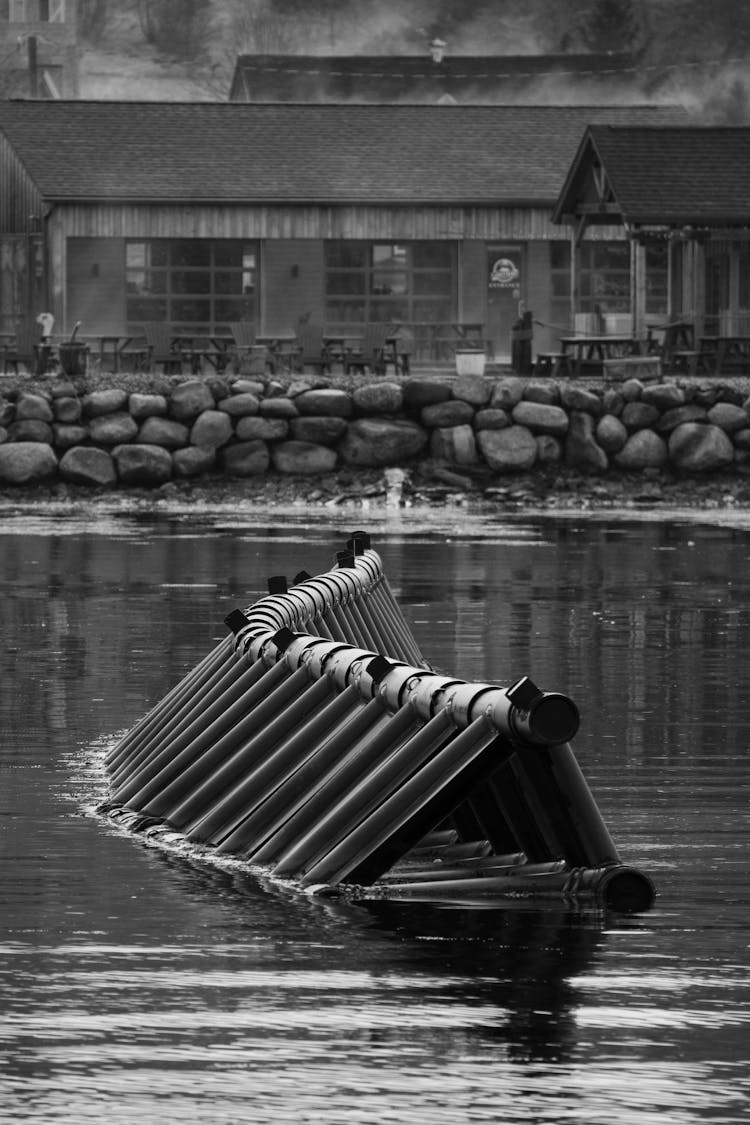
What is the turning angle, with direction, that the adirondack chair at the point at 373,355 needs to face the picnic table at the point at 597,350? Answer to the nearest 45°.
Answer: approximately 90° to its left

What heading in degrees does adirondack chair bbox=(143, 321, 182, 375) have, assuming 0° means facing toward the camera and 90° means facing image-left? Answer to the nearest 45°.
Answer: approximately 315°

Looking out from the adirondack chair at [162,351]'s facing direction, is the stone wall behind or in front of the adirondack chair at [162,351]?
in front

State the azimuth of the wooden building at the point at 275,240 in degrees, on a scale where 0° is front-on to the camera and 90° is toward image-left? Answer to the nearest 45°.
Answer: approximately 0°

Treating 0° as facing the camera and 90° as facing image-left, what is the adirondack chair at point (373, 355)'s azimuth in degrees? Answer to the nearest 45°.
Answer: approximately 45°

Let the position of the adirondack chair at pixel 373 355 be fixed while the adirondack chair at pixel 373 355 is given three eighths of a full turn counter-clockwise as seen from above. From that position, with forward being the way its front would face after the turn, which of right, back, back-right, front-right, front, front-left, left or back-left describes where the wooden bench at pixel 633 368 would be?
front-right

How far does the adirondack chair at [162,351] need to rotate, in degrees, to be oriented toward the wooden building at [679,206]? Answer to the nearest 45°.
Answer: approximately 45° to its left

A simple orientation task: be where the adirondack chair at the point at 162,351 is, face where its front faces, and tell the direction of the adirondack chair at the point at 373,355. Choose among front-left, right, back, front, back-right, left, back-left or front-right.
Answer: front-left

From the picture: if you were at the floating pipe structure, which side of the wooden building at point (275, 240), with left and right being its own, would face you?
front
